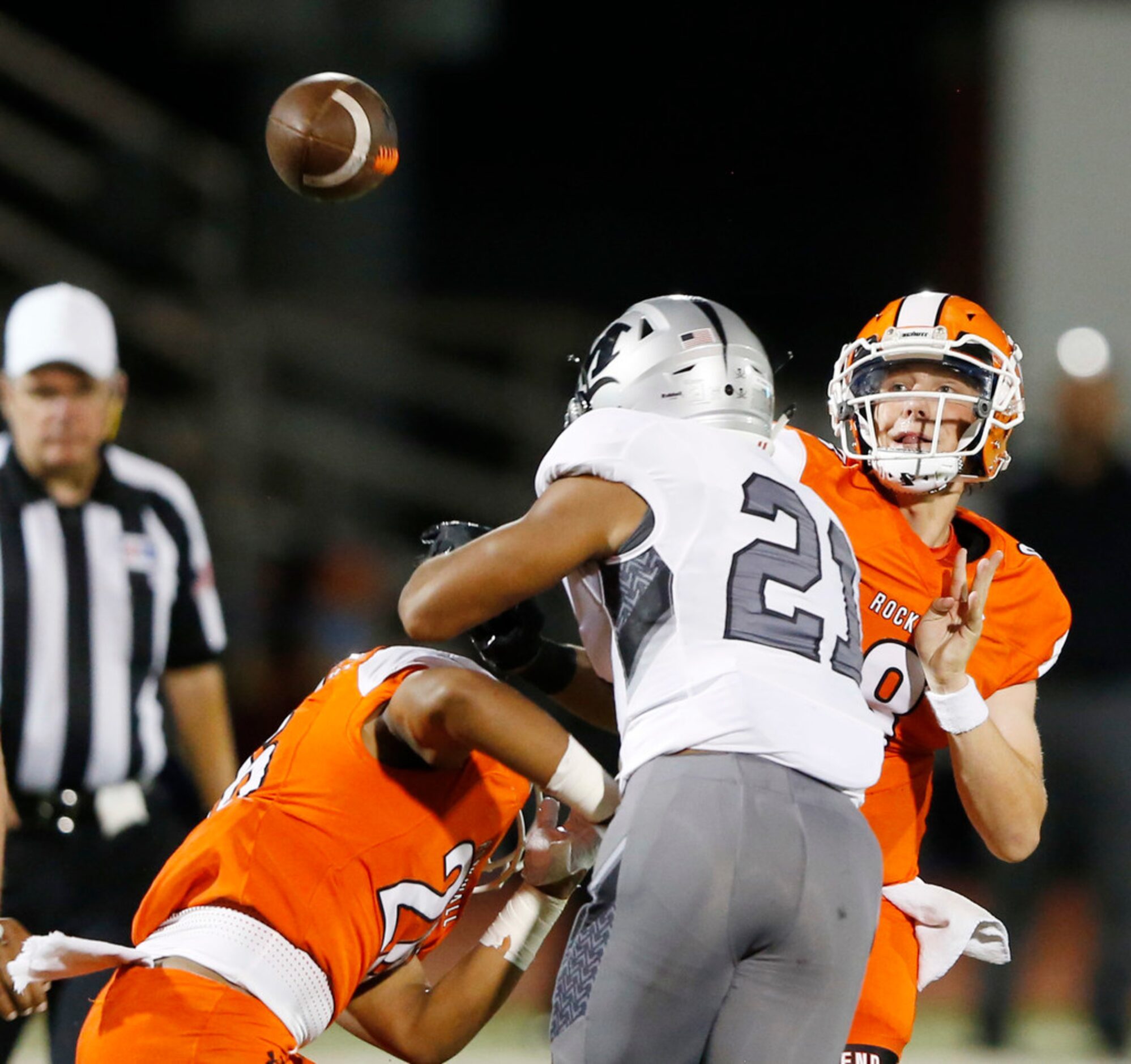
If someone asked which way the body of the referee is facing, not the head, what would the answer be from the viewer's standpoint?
toward the camera

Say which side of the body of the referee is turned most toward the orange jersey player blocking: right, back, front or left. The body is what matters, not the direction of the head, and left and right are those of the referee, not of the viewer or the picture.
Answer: front

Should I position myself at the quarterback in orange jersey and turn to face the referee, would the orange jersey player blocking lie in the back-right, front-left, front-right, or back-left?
front-left

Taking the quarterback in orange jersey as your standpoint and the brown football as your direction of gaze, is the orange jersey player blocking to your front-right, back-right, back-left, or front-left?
front-left

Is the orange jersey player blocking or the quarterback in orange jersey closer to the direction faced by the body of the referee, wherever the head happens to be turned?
the orange jersey player blocking

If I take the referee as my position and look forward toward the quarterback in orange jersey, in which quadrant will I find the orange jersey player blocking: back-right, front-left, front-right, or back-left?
front-right

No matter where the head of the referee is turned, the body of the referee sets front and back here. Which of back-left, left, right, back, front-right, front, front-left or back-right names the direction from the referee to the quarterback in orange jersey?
front-left
